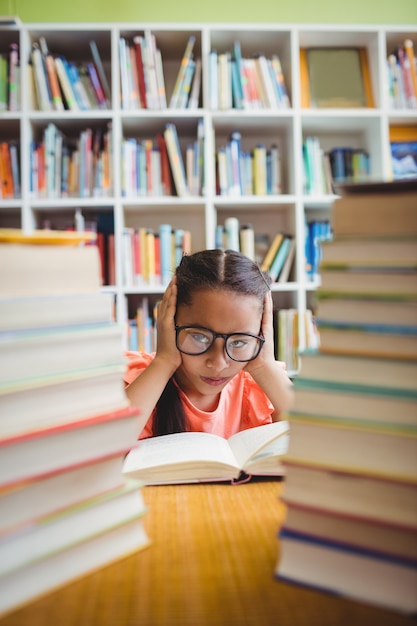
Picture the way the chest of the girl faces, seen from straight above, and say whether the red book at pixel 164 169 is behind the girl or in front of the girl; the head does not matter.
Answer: behind

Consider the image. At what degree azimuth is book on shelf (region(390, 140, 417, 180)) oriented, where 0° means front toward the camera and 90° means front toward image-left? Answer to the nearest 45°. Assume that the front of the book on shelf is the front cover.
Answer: approximately 0°

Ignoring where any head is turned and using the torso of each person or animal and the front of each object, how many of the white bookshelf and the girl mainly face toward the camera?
2

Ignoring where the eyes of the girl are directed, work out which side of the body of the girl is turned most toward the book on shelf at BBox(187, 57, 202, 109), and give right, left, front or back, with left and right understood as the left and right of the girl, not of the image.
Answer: back

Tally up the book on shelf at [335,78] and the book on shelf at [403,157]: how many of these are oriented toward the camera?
2

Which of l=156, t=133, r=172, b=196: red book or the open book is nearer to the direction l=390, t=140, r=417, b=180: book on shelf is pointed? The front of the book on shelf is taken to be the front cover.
the open book

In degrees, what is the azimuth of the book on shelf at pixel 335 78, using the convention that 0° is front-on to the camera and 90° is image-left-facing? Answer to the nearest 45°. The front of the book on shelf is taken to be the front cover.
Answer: approximately 0°

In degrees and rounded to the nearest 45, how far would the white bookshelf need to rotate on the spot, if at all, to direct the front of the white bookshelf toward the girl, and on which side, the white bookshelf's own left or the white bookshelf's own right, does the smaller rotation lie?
0° — it already faces them

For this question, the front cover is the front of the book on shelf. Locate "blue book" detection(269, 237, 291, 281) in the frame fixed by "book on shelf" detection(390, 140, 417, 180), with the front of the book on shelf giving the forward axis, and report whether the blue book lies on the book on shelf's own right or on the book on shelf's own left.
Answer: on the book on shelf's own right

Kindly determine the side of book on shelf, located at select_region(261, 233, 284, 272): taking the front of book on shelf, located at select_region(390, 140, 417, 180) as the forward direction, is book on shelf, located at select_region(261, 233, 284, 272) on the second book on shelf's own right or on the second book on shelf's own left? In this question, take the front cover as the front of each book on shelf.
on the second book on shelf's own right
